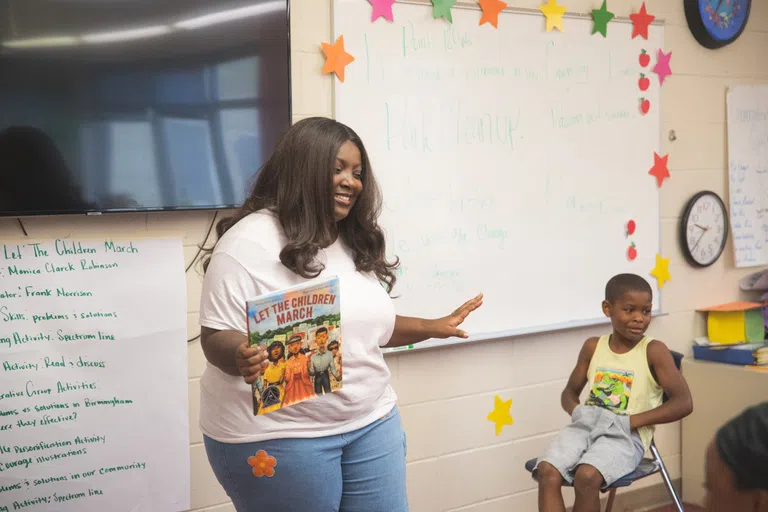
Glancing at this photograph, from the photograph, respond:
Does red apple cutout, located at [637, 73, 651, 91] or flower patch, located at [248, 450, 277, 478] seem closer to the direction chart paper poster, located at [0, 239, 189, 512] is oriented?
the flower patch

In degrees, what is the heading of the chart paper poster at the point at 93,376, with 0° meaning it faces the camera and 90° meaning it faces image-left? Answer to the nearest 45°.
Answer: approximately 0°

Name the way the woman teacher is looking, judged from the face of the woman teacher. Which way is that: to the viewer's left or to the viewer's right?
to the viewer's right

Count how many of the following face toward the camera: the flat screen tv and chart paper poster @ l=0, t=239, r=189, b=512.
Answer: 2

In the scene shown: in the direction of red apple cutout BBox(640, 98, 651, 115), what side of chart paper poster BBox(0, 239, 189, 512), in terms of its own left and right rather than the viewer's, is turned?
left

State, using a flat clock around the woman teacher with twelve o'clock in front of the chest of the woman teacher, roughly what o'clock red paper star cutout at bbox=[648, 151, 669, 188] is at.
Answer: The red paper star cutout is roughly at 9 o'clock from the woman teacher.

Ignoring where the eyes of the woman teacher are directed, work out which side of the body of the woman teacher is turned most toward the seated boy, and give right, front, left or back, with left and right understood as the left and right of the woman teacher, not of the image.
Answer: left

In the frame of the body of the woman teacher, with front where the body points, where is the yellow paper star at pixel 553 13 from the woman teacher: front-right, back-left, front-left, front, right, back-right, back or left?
left

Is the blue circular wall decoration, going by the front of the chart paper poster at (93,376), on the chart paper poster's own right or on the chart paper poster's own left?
on the chart paper poster's own left

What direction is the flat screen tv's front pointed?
toward the camera

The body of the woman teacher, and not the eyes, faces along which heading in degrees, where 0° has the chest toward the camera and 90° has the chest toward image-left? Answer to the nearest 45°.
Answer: approximately 315°

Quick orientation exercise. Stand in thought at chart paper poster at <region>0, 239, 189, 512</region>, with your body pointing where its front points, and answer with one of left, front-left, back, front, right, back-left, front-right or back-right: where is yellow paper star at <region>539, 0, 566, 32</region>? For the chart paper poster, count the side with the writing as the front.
left

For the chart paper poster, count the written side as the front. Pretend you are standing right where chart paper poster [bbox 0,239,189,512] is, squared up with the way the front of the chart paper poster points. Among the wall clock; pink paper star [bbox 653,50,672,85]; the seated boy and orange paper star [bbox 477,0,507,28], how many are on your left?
4
